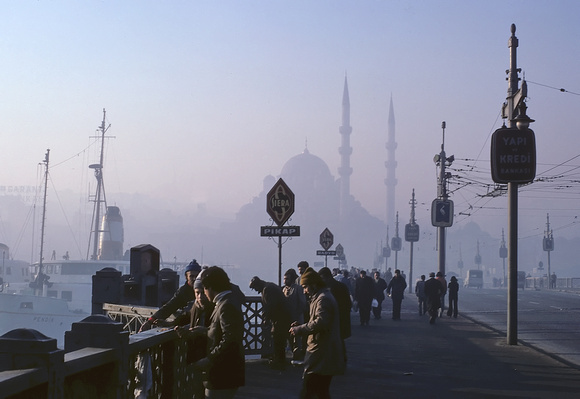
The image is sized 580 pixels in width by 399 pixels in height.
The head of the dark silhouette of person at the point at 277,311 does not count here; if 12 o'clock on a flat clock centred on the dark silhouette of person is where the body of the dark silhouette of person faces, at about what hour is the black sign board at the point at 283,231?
The black sign board is roughly at 3 o'clock from the dark silhouette of person.

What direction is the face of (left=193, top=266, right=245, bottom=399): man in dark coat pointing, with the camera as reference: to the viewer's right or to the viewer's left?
to the viewer's left

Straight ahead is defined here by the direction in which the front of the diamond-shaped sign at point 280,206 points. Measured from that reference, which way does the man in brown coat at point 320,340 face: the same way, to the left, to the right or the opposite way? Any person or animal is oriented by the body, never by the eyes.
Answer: to the right

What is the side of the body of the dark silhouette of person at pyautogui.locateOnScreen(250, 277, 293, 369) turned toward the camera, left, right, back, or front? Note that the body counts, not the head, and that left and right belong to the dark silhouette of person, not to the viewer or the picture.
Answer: left

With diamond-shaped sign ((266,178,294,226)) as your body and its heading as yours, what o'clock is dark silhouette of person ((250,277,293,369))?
The dark silhouette of person is roughly at 12 o'clock from the diamond-shaped sign.

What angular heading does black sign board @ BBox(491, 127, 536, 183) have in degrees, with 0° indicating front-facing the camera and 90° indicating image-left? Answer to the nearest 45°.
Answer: approximately 0°

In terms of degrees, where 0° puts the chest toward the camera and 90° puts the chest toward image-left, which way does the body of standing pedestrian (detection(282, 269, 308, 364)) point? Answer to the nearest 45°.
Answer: approximately 90°

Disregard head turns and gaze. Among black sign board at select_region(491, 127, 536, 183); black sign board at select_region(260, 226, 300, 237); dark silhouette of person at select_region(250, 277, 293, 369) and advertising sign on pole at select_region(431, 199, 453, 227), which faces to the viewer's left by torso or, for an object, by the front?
the dark silhouette of person
